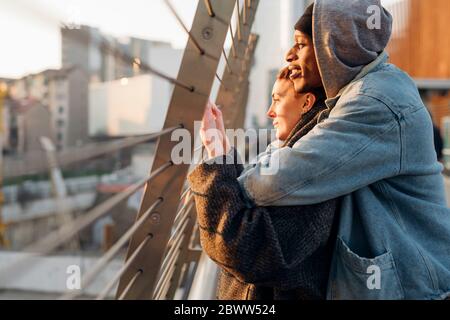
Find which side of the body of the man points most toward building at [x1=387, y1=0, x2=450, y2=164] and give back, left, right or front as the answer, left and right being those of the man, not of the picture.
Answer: right

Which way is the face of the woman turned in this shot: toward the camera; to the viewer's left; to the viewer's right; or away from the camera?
to the viewer's left

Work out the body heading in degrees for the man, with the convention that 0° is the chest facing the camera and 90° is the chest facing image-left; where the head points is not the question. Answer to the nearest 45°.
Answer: approximately 90°

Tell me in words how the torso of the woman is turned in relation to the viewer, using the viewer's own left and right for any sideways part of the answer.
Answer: facing to the left of the viewer

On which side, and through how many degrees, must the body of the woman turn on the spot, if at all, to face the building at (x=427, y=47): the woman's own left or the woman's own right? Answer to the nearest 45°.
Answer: approximately 90° to the woman's own right
